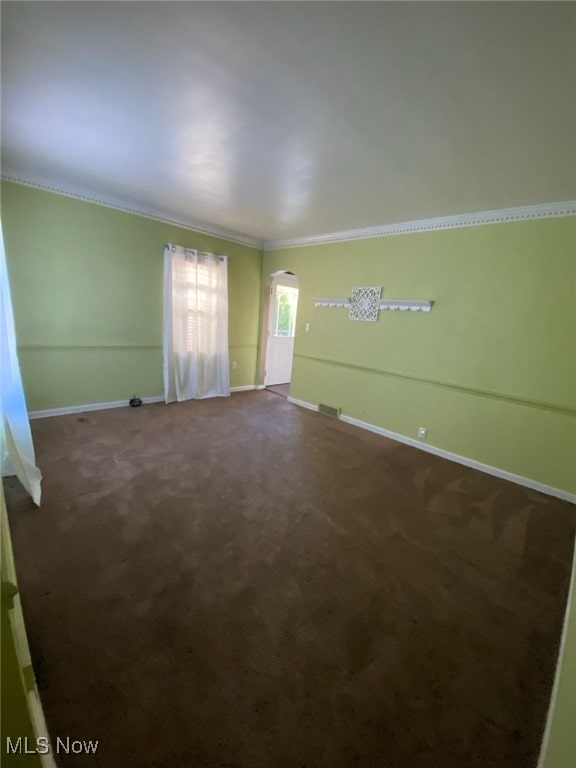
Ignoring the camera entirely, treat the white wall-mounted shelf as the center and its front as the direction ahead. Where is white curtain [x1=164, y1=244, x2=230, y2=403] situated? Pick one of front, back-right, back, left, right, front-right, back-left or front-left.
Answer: front-right

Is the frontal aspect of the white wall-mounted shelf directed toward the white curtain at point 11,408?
yes

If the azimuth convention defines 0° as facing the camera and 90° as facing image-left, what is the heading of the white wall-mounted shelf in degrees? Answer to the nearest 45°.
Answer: approximately 45°

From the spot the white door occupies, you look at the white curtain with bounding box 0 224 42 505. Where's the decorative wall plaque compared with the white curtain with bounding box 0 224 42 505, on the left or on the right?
left

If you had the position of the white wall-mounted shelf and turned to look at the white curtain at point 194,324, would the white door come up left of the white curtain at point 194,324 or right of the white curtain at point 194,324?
right

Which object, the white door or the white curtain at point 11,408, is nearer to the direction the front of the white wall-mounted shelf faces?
the white curtain

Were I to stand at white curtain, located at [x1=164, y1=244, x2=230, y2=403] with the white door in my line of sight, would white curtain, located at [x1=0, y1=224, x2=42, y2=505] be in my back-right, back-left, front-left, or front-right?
back-right

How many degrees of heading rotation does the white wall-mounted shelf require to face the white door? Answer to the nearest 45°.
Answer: approximately 90° to its right

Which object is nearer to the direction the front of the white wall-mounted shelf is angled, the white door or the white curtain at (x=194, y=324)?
the white curtain
